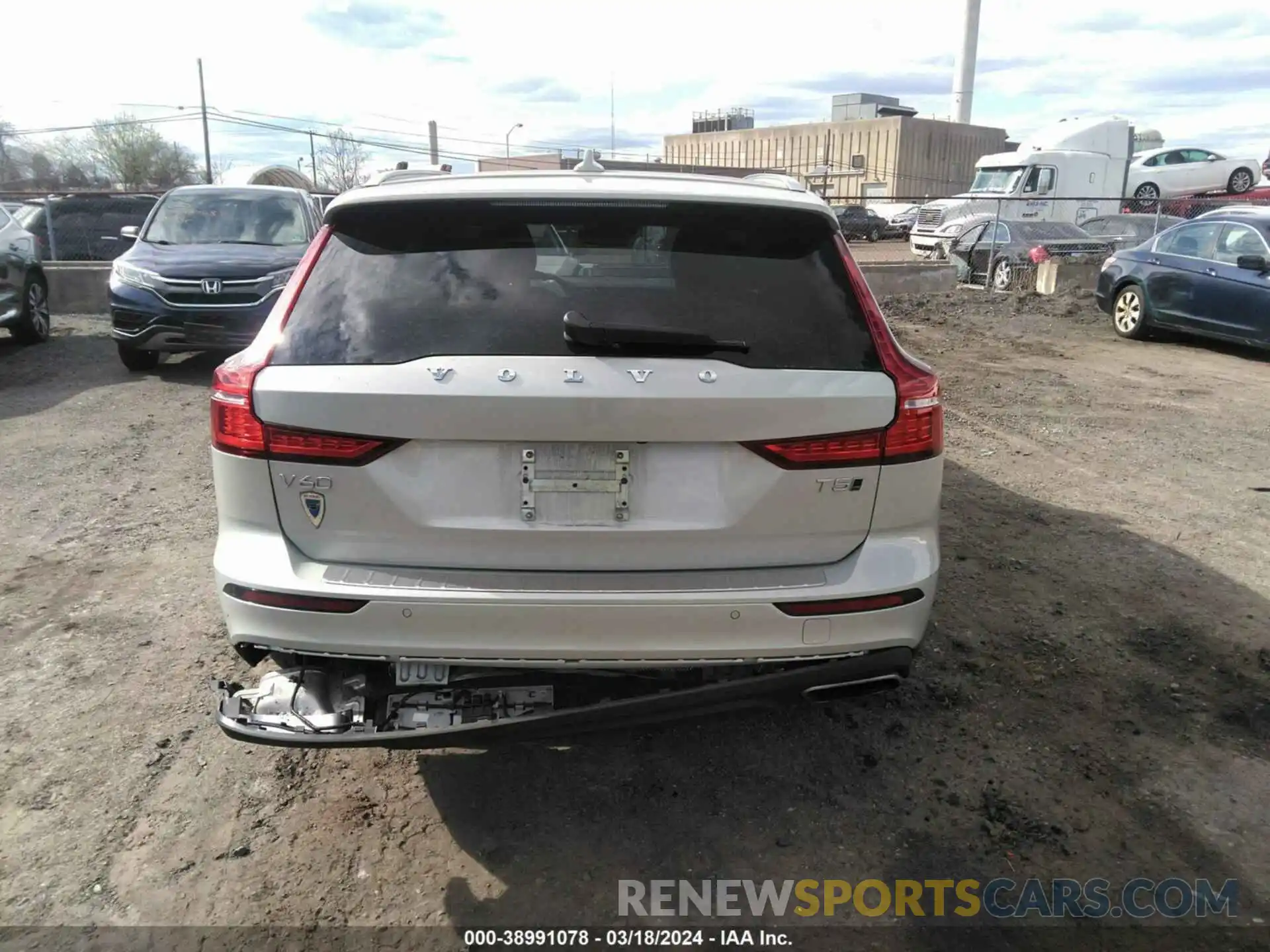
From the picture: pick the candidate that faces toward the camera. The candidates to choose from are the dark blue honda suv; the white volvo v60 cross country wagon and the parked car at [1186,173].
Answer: the dark blue honda suv

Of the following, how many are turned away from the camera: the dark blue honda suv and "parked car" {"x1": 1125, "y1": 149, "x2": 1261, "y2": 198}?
0

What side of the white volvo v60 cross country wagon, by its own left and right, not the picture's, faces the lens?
back

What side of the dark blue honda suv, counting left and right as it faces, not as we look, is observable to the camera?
front

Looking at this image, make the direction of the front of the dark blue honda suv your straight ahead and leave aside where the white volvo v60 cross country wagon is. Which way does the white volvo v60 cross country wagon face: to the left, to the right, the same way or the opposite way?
the opposite way

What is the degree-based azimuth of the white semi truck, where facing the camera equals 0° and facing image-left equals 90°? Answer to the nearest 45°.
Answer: approximately 45°

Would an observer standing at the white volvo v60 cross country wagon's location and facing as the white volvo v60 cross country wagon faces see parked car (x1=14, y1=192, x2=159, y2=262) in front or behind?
in front

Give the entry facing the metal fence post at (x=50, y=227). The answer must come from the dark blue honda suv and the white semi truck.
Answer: the white semi truck

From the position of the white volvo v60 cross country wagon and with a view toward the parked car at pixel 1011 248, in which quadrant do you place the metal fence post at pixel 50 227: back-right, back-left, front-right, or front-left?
front-left

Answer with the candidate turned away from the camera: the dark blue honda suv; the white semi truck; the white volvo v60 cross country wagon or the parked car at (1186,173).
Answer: the white volvo v60 cross country wagon

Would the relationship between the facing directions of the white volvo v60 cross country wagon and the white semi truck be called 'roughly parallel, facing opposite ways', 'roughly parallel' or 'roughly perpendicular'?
roughly perpendicular

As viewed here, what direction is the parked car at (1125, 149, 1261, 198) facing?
to the viewer's right

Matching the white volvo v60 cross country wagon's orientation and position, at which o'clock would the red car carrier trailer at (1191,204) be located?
The red car carrier trailer is roughly at 1 o'clock from the white volvo v60 cross country wagon.

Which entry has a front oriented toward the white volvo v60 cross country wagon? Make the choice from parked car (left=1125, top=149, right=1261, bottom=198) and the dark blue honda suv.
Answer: the dark blue honda suv
